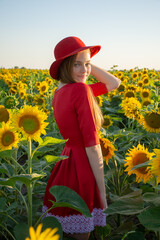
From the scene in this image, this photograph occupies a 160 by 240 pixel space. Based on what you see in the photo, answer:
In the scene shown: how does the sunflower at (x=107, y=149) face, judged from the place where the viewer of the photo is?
facing the viewer and to the left of the viewer

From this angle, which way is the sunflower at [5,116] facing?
toward the camera

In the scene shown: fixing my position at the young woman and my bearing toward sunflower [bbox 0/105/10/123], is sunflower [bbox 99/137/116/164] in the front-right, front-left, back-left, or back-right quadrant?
back-right
